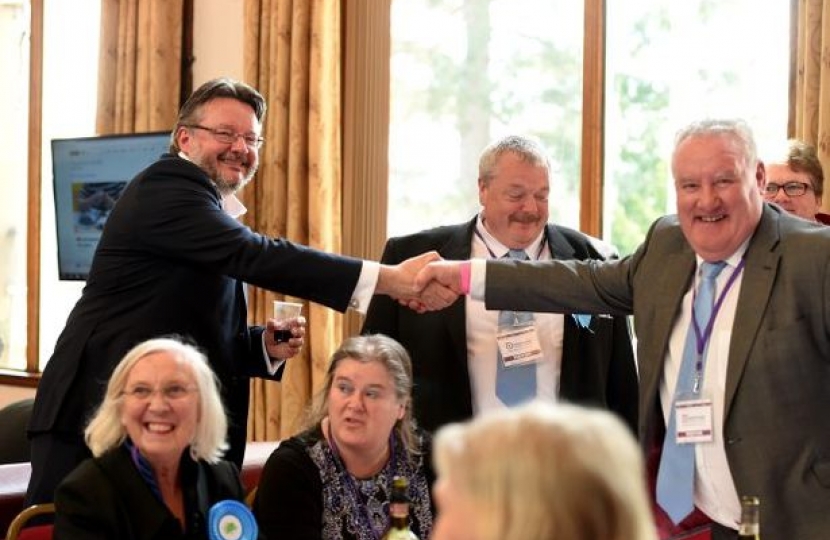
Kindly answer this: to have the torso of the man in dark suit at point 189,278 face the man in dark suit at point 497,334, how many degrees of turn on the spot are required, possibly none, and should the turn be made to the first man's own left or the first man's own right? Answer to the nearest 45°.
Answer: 0° — they already face them

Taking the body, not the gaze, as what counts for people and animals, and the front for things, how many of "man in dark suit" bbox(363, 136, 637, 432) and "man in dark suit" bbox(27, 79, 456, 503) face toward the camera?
1

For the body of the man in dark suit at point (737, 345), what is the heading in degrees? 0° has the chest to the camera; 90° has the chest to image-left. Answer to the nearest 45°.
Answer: approximately 45°

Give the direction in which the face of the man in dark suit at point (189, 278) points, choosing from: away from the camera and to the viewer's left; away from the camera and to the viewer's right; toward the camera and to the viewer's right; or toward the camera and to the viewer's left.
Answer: toward the camera and to the viewer's right

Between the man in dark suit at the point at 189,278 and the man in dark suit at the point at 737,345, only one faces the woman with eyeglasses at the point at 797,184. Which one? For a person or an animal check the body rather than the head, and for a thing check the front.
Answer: the man in dark suit at the point at 189,278

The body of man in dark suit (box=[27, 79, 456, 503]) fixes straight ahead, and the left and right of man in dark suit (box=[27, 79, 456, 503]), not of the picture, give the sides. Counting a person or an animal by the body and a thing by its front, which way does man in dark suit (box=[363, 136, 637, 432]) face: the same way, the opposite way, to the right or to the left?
to the right

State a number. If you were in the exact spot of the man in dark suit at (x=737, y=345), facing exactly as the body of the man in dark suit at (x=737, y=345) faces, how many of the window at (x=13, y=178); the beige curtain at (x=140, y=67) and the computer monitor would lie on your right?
3

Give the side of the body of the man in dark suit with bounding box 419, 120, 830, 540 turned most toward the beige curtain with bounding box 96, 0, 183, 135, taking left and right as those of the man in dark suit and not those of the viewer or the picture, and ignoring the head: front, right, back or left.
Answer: right

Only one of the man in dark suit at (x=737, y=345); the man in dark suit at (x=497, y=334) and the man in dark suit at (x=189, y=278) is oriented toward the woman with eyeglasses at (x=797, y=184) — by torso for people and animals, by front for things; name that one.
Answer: the man in dark suit at (x=189, y=278)

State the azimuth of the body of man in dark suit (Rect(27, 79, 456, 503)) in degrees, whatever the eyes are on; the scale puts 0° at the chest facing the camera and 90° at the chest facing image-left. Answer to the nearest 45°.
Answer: approximately 270°
